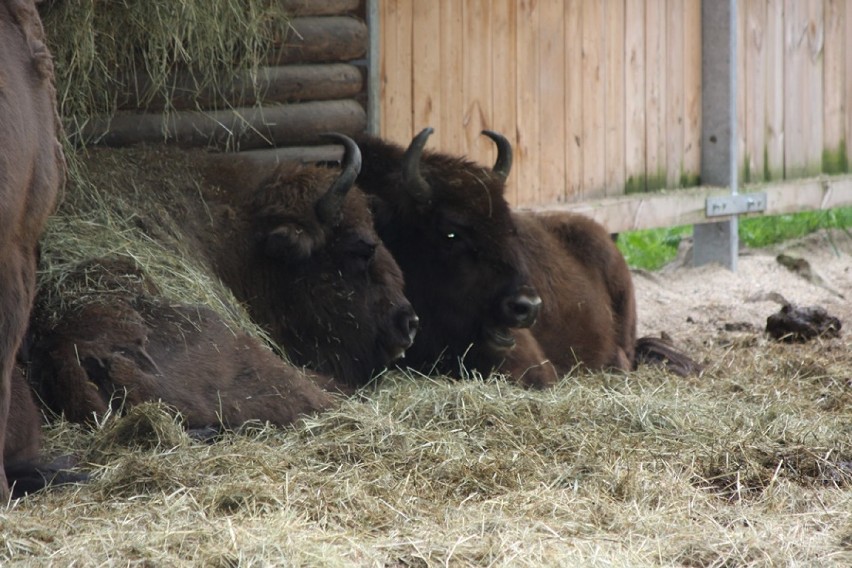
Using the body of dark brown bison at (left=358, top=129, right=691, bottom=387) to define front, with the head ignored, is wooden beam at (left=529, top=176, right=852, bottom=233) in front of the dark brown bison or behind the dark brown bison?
behind

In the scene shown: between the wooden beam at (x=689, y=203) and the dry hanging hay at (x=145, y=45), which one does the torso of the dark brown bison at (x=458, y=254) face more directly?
the dry hanging hay

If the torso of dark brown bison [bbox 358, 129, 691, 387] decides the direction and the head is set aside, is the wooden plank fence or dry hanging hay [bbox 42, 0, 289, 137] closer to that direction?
the dry hanging hay

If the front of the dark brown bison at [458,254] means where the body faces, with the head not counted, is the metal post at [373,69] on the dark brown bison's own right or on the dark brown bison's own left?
on the dark brown bison's own right

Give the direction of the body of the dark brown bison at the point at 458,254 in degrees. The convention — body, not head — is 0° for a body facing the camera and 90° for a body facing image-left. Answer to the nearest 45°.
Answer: approximately 45°
